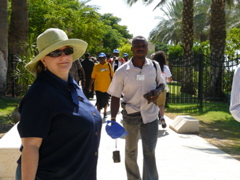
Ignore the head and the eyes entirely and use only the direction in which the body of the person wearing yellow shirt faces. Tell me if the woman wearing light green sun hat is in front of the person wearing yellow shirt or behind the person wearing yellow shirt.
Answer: in front

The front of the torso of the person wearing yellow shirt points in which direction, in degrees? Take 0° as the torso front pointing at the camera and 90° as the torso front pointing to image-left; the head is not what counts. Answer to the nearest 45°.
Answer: approximately 0°

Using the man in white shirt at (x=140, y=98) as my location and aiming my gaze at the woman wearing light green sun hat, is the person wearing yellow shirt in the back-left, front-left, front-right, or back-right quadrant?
back-right

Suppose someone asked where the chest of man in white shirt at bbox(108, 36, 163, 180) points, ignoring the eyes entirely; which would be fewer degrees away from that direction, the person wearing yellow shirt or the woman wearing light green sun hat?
the woman wearing light green sun hat

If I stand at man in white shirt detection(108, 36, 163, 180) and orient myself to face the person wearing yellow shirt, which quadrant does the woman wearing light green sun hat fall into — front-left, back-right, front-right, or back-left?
back-left

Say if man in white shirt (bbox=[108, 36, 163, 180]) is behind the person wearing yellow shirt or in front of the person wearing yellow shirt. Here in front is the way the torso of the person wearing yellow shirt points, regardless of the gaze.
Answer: in front

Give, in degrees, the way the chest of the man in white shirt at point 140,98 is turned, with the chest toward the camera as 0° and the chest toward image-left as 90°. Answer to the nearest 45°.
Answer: approximately 0°

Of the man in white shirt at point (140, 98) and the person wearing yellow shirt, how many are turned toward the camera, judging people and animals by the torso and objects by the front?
2

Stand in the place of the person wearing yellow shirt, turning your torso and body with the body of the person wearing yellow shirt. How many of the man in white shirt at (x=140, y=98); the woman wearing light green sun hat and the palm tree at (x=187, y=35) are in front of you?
2
